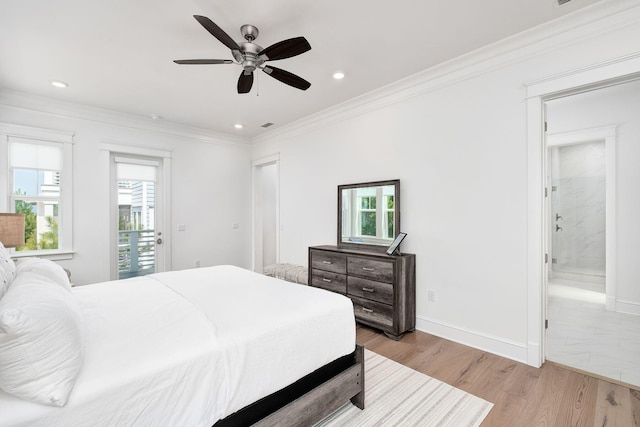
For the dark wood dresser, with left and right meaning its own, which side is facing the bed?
front

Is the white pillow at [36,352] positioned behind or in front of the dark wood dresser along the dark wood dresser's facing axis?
in front

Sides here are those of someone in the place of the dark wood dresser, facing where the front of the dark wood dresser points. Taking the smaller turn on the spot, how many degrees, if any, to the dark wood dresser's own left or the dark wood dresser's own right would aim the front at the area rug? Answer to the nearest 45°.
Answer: approximately 45° to the dark wood dresser's own left

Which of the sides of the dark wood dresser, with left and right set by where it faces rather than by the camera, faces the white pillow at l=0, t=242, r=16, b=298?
front

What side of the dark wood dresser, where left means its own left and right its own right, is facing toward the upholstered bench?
right

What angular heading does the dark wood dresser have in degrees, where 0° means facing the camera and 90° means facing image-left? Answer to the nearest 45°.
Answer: approximately 45°
